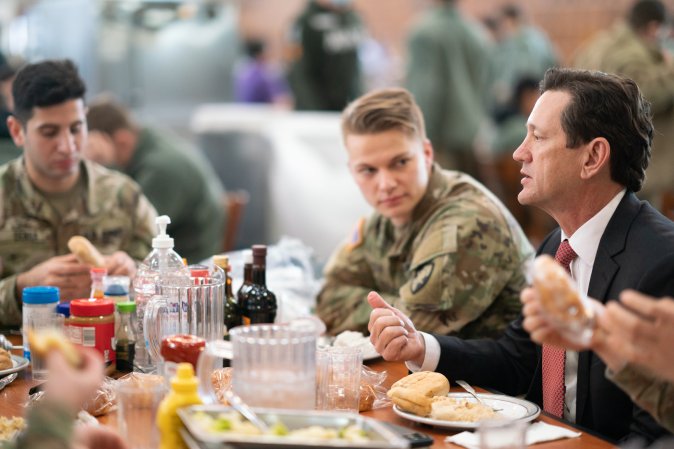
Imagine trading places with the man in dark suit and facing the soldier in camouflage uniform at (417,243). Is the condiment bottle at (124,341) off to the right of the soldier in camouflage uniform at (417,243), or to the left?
left

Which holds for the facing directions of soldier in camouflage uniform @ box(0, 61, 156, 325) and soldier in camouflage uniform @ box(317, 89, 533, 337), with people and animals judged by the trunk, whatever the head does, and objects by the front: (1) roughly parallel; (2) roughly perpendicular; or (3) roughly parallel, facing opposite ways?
roughly perpendicular

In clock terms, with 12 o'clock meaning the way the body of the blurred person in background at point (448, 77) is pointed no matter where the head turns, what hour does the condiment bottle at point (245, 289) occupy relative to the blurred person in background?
The condiment bottle is roughly at 6 o'clock from the blurred person in background.

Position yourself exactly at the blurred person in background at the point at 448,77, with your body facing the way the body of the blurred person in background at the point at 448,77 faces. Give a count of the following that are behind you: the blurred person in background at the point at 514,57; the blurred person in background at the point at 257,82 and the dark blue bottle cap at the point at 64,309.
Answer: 1

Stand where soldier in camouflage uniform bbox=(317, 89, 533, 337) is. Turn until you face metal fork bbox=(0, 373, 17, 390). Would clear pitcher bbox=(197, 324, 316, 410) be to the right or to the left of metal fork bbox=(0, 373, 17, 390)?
left

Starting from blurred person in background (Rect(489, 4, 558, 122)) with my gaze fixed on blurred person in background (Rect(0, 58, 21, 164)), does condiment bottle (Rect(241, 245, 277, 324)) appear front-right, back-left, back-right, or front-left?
front-left

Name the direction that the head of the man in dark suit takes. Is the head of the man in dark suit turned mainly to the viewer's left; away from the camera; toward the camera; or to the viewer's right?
to the viewer's left

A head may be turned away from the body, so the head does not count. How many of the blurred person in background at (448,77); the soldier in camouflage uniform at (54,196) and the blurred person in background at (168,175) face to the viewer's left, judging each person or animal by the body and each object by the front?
1

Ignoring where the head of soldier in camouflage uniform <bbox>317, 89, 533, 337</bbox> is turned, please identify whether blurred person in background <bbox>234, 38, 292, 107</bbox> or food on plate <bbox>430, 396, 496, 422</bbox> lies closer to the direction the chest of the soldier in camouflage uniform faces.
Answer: the food on plate

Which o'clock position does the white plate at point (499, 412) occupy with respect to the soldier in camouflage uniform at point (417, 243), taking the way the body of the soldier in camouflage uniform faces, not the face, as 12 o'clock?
The white plate is roughly at 10 o'clock from the soldier in camouflage uniform.

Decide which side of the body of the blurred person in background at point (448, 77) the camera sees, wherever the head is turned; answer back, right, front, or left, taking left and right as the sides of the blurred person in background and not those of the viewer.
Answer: back
